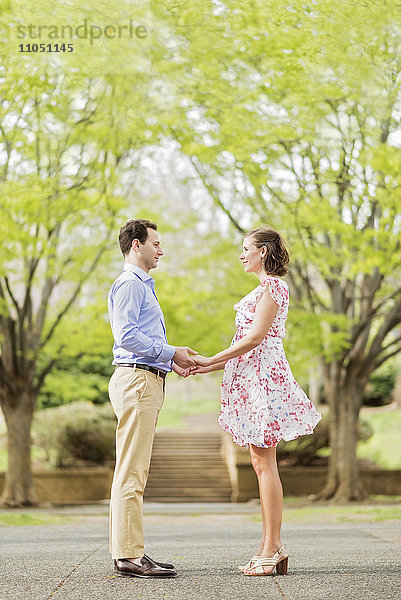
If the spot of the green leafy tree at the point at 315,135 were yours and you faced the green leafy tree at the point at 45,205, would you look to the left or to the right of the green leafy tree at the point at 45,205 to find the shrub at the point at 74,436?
right

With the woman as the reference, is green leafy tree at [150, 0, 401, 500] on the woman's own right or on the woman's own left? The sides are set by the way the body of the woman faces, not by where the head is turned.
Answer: on the woman's own right

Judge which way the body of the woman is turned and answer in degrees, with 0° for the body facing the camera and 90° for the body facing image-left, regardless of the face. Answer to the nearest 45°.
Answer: approximately 90°

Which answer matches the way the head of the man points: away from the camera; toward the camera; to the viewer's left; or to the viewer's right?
to the viewer's right

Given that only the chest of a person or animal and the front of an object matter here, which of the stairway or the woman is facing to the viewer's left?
the woman

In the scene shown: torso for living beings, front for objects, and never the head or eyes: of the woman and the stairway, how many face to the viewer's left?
1

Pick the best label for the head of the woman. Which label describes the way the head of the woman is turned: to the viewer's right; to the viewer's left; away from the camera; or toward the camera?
to the viewer's left

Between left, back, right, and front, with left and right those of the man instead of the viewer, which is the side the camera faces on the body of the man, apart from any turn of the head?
right

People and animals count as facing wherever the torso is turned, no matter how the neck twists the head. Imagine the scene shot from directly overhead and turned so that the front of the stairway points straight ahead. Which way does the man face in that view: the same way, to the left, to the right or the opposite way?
to the left
